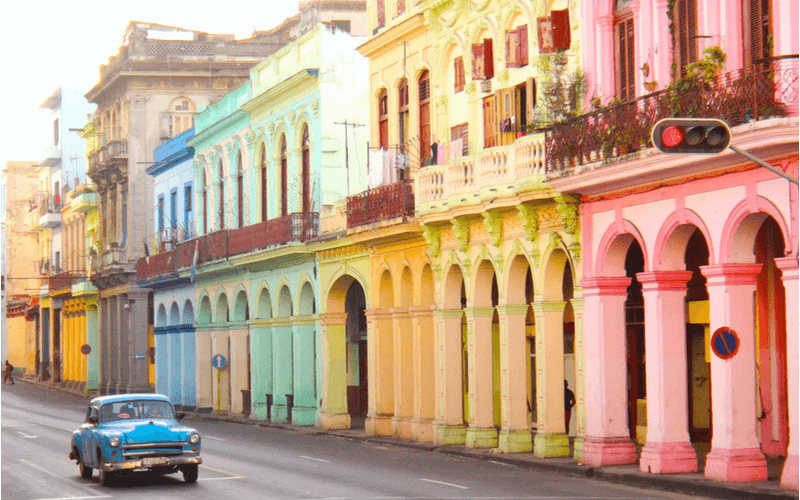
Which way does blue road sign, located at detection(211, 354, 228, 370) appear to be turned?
toward the camera

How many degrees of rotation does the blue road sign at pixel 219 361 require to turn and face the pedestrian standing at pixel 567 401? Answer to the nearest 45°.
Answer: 0° — it already faces them

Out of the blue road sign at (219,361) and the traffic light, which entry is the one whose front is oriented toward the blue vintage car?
the blue road sign

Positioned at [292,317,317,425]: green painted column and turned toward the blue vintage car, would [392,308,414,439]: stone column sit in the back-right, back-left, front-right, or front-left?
front-left

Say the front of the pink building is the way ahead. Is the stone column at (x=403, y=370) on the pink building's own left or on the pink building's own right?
on the pink building's own right

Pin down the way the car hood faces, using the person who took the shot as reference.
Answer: facing the viewer

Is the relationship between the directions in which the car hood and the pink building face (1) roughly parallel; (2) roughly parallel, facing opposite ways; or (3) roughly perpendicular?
roughly perpendicular

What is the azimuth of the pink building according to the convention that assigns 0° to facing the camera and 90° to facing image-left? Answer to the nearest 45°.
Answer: approximately 45°

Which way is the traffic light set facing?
toward the camera

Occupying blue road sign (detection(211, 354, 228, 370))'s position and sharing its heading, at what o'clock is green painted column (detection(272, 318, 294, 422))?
The green painted column is roughly at 11 o'clock from the blue road sign.

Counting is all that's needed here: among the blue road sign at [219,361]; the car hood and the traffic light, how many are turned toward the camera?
3

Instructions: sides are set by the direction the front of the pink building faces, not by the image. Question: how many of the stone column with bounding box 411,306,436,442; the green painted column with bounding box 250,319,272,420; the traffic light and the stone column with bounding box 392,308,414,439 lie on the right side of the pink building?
3

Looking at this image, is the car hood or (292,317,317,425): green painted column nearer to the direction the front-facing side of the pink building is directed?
the car hood

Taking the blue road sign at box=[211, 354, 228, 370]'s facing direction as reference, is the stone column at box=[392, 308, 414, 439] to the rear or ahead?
ahead
